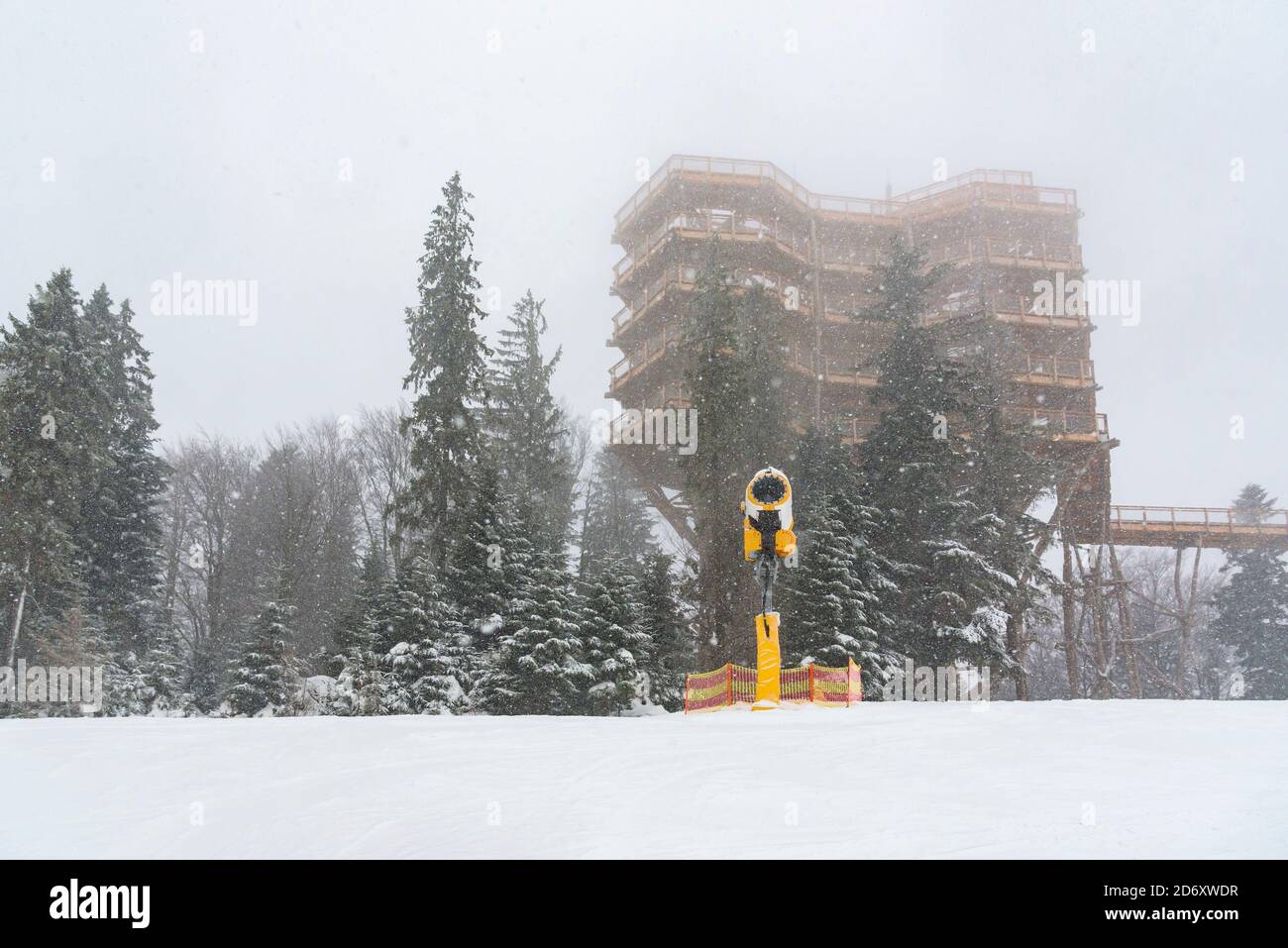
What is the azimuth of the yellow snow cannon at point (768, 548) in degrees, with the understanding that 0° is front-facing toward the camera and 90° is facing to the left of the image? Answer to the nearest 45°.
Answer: approximately 0°

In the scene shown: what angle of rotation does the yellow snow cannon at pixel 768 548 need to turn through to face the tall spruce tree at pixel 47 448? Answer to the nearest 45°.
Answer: approximately 135° to its right

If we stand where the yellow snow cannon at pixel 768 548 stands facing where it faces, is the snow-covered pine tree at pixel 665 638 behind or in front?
behind

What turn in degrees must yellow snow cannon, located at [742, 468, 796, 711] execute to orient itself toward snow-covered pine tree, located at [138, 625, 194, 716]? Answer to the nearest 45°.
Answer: approximately 135° to its right

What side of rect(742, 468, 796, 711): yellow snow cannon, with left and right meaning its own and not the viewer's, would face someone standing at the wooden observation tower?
back
